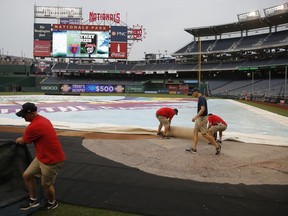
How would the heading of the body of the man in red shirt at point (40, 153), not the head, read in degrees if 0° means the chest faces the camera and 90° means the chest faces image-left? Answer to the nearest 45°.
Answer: approximately 90°

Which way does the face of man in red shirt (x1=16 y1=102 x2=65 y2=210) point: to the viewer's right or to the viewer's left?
to the viewer's left
